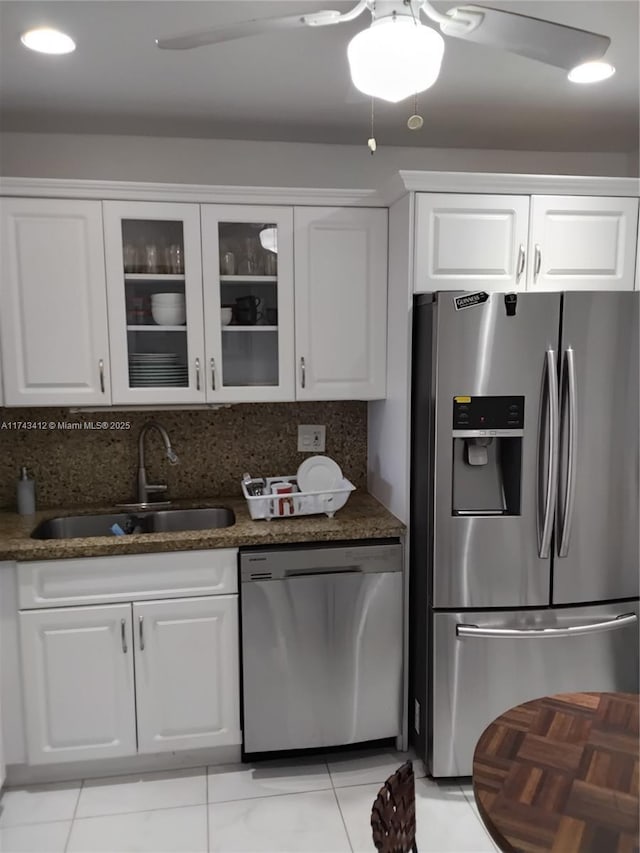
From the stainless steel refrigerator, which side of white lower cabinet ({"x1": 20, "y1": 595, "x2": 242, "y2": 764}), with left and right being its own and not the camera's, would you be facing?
left

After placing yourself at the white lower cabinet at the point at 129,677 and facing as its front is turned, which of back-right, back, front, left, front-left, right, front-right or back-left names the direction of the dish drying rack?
left

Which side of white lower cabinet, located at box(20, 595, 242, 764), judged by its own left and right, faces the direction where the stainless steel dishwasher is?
left

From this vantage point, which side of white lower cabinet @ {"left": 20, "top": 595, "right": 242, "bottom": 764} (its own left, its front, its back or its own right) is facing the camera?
front
